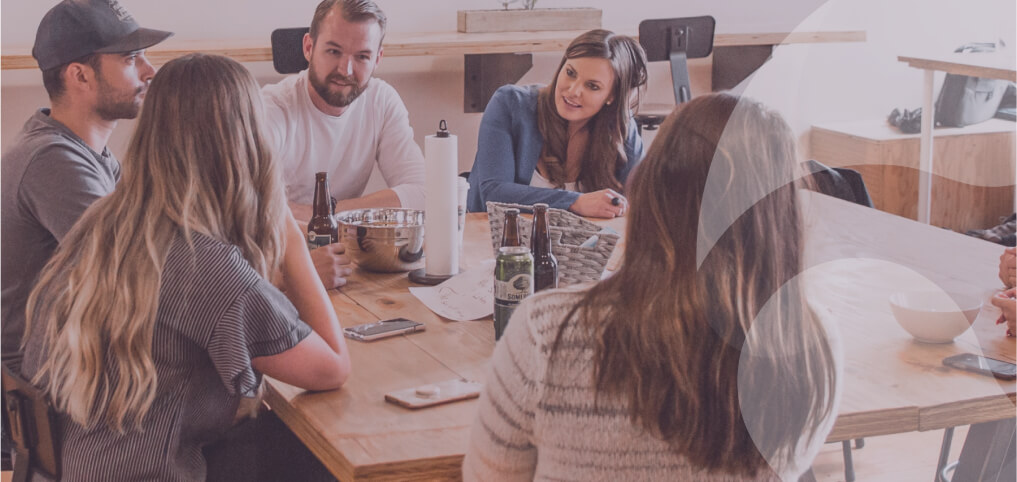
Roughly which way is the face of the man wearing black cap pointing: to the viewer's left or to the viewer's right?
to the viewer's right

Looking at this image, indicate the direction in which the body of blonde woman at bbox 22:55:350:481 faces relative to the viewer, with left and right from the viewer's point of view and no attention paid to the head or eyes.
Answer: facing away from the viewer and to the right of the viewer

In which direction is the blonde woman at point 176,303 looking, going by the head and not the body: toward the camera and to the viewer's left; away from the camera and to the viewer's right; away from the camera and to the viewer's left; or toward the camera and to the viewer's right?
away from the camera and to the viewer's right

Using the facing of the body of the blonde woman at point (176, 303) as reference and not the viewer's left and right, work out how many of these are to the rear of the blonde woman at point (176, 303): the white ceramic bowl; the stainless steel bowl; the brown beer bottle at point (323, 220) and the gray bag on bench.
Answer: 0

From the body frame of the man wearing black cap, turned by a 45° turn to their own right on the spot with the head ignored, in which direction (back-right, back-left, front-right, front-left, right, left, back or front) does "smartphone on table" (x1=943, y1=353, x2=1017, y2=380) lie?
front

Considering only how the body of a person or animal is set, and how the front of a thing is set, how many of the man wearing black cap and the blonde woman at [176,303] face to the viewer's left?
0

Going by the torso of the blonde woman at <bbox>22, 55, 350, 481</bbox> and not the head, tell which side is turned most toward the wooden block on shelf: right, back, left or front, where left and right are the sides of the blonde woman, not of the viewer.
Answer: front

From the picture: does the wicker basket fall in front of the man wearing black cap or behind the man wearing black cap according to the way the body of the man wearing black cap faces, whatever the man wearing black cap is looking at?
in front

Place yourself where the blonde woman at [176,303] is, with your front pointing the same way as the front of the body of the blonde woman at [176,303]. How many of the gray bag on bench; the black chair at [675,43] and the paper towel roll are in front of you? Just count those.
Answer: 3

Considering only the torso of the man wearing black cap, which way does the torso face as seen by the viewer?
to the viewer's right

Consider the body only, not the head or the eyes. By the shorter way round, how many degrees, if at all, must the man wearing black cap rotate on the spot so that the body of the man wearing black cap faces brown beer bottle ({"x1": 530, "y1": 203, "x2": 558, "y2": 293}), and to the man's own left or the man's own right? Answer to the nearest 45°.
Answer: approximately 45° to the man's own right

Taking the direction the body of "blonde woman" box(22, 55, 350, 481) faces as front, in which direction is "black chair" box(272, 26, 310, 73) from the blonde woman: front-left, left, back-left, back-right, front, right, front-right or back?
front-left

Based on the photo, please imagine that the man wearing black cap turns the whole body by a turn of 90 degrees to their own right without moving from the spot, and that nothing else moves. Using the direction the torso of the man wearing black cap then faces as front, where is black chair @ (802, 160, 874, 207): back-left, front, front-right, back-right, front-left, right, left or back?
left

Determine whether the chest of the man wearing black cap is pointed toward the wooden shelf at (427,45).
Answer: no

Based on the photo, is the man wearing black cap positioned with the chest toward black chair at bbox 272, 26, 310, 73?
no

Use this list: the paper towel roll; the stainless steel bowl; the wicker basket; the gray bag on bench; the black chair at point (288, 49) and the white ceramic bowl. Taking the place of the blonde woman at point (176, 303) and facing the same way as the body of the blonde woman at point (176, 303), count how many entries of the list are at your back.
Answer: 0

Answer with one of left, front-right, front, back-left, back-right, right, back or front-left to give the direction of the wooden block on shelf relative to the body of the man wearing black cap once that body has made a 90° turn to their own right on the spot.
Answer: back-left
